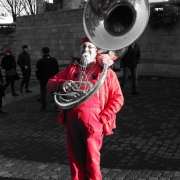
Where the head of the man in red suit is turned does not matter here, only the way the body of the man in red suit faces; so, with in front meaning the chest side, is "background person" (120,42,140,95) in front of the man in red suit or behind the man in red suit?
behind

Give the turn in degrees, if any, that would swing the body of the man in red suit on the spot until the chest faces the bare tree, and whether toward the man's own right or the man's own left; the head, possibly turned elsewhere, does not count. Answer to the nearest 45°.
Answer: approximately 180°

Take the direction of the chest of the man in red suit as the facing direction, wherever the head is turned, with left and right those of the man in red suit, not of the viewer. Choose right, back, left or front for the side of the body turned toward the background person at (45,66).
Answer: back

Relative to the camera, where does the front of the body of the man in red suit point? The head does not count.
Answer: toward the camera

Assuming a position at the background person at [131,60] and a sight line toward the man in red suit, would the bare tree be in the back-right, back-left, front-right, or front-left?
back-right
